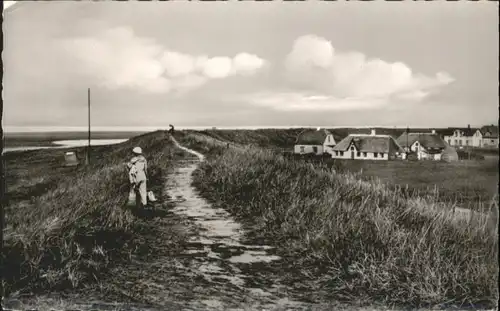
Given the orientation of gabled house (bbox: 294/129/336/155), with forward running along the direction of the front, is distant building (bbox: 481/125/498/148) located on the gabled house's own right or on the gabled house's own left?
on the gabled house's own left

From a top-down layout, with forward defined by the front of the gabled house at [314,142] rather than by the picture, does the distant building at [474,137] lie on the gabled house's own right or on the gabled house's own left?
on the gabled house's own left

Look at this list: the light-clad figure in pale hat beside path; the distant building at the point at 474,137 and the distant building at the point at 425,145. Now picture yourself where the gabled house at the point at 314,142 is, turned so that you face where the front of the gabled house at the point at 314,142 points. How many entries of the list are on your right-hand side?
1

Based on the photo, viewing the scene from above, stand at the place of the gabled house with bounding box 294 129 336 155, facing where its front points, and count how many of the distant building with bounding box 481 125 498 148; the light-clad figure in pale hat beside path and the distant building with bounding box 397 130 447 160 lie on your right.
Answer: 1

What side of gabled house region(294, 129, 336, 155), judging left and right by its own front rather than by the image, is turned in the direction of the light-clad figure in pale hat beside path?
front

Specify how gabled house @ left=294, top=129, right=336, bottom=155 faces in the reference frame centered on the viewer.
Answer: facing the viewer

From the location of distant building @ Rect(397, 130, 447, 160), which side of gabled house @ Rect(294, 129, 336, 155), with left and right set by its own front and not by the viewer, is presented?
left
